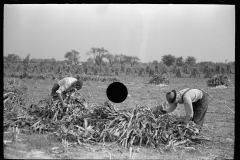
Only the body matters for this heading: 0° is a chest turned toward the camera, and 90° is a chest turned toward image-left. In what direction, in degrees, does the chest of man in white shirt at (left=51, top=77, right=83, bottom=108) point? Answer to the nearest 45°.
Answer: approximately 90°

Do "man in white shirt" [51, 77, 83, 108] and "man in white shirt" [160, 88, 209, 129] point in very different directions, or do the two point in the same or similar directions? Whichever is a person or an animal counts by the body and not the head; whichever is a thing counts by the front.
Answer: same or similar directions

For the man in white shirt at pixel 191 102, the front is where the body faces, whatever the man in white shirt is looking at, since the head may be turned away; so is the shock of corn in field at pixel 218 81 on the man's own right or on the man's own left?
on the man's own right

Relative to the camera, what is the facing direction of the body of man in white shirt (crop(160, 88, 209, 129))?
to the viewer's left

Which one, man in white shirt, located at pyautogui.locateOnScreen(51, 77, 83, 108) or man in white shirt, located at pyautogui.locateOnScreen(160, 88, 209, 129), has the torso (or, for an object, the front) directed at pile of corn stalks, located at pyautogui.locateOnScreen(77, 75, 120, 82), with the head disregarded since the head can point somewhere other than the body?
man in white shirt, located at pyautogui.locateOnScreen(160, 88, 209, 129)
